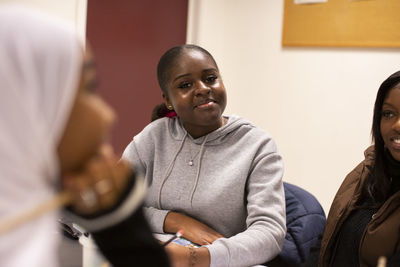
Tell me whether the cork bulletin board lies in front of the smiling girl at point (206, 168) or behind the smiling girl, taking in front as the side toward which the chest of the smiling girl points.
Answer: behind

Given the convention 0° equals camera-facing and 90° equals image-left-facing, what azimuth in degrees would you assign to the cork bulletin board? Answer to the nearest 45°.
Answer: approximately 0°
